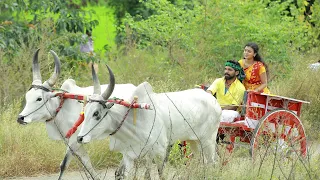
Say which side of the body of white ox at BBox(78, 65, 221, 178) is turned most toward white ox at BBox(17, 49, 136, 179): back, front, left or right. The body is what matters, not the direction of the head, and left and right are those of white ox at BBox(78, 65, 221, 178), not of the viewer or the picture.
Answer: right

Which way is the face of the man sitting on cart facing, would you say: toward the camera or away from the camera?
toward the camera

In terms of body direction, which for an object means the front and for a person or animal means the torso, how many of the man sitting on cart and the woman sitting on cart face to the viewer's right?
0

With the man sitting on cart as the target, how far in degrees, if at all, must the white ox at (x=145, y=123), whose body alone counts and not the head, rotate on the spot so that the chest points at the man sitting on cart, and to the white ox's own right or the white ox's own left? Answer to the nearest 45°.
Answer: approximately 180°

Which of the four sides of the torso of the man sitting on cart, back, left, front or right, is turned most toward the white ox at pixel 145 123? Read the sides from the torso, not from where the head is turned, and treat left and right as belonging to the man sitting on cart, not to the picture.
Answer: front

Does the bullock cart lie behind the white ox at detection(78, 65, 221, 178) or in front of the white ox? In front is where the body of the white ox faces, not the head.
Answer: behind

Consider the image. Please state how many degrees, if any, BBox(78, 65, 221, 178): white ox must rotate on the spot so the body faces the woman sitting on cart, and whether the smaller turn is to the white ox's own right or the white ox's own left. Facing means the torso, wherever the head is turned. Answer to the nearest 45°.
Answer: approximately 180°

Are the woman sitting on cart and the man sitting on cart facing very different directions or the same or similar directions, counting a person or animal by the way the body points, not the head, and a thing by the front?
same or similar directions

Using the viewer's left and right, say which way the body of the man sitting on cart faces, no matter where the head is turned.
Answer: facing the viewer and to the left of the viewer

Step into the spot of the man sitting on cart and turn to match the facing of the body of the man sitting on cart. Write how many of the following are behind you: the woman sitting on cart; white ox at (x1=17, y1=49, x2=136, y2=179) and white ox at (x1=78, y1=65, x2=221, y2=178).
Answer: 1

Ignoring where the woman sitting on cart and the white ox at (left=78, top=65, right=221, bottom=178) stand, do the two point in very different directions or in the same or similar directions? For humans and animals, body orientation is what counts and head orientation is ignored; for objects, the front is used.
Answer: same or similar directions

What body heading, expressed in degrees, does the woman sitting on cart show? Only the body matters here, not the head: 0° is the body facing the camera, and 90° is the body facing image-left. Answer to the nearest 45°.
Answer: approximately 45°

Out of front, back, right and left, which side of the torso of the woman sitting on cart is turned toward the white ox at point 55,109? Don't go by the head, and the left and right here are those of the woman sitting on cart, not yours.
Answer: front
